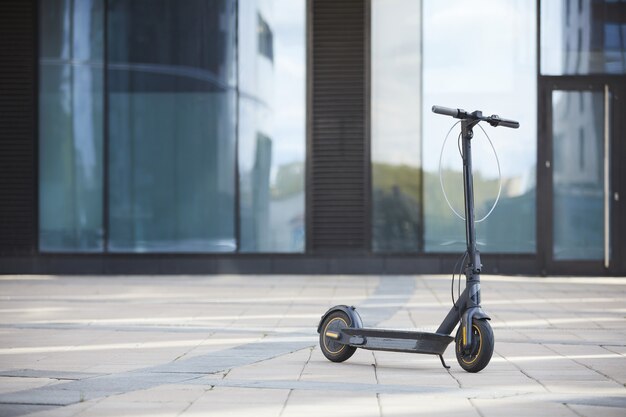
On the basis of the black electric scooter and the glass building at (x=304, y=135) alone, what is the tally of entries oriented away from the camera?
0

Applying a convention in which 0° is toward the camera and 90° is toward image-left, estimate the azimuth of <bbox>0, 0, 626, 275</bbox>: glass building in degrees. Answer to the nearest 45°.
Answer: approximately 0°

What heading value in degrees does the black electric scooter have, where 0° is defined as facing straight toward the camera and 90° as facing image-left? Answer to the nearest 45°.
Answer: approximately 315°

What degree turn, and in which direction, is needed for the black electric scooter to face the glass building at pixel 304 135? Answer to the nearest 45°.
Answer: approximately 135° to its left

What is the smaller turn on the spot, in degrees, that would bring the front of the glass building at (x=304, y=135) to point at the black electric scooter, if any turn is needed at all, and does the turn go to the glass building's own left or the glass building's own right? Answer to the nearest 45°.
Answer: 0° — it already faces it
